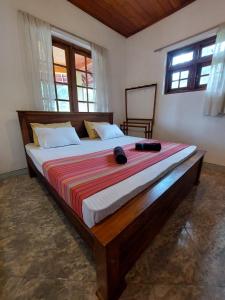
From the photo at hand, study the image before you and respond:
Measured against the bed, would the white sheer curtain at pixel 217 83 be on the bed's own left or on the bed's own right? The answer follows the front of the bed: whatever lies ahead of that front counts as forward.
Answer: on the bed's own left

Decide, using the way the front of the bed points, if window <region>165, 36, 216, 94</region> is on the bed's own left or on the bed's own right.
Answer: on the bed's own left

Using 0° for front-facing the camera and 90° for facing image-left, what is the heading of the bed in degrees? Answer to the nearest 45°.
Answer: approximately 315°

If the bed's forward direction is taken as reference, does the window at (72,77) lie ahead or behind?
behind

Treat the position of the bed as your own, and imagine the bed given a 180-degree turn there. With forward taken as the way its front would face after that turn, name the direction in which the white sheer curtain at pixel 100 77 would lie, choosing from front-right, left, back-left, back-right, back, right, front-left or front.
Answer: front-right

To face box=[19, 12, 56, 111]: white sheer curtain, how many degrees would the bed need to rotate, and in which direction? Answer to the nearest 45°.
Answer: approximately 180°
